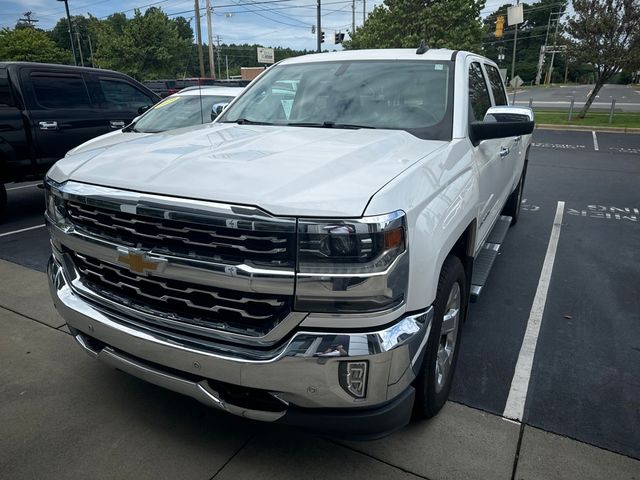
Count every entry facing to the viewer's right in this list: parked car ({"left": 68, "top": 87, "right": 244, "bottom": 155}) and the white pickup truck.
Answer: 0

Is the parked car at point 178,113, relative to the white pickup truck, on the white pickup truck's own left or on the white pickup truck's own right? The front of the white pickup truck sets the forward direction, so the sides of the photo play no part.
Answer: on the white pickup truck's own right

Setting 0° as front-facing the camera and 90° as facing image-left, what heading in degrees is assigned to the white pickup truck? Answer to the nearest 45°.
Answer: approximately 45°

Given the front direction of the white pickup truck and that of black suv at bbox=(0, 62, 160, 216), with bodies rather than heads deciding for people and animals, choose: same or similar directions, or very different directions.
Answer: very different directions

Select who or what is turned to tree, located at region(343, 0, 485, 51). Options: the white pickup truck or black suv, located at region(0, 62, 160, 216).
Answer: the black suv

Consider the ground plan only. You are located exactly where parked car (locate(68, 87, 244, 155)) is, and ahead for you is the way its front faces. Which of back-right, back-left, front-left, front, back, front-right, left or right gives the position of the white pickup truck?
front-left

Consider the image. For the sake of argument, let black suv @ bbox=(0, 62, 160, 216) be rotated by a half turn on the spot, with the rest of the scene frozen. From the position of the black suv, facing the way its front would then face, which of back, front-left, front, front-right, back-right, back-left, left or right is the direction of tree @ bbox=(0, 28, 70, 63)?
back-right

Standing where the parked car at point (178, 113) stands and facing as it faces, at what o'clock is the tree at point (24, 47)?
The tree is roughly at 4 o'clock from the parked car.

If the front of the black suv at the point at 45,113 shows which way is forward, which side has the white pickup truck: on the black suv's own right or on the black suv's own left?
on the black suv's own right

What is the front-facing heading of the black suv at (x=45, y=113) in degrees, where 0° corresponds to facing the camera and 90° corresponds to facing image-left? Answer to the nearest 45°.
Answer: approximately 225°

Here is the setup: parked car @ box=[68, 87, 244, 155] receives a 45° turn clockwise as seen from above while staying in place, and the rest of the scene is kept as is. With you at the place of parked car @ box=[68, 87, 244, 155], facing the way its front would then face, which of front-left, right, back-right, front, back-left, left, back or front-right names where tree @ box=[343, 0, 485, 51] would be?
back-right

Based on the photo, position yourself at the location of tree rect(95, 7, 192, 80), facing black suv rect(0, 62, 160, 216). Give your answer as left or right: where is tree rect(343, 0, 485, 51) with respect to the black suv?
left

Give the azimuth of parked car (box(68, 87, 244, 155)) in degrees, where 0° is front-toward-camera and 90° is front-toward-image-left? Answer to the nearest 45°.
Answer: approximately 45°
